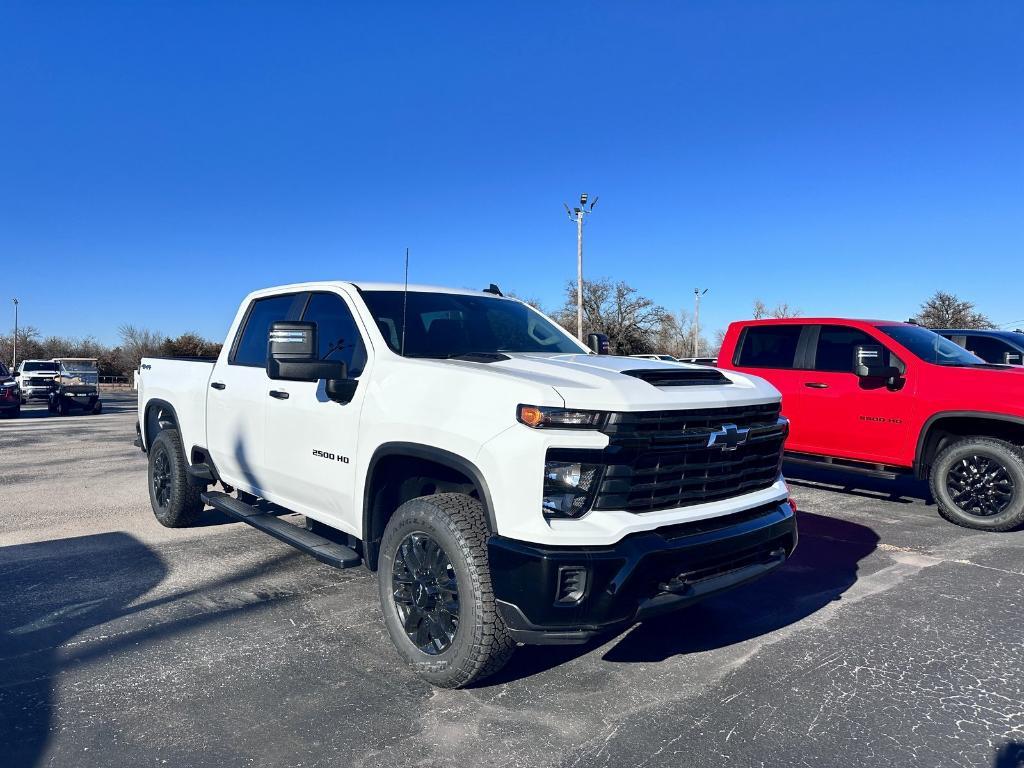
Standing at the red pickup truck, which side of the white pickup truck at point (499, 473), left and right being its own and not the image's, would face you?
left

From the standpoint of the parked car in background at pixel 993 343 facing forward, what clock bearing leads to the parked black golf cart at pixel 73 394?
the parked black golf cart at pixel 73 394 is roughly at 6 o'clock from the parked car in background at pixel 993 343.

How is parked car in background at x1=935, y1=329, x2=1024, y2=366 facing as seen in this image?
to the viewer's right

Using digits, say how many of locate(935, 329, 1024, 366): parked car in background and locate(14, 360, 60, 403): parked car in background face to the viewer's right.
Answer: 1

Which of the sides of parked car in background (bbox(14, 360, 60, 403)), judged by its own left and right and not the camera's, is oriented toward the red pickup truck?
front

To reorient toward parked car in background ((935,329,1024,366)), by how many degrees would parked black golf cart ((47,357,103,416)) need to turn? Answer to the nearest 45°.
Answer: approximately 45° to its left

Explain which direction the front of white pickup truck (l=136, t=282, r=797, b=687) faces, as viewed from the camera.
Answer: facing the viewer and to the right of the viewer

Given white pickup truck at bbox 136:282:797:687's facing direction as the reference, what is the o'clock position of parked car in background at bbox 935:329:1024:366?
The parked car in background is roughly at 9 o'clock from the white pickup truck.

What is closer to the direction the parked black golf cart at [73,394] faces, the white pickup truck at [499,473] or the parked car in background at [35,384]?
the white pickup truck

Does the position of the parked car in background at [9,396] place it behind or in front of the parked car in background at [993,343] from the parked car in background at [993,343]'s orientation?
behind

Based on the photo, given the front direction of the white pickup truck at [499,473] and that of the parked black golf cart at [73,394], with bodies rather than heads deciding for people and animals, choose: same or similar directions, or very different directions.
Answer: same or similar directions

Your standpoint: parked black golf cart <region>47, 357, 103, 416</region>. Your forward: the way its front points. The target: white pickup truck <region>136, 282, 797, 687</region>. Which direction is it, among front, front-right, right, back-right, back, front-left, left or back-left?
front

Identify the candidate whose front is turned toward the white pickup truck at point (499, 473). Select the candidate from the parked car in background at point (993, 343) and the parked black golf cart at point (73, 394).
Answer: the parked black golf cart at point (73, 394)

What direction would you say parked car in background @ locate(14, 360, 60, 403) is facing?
toward the camera

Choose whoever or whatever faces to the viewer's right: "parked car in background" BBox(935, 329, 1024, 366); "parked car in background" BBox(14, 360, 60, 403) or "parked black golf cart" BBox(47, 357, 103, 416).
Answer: "parked car in background" BBox(935, 329, 1024, 366)

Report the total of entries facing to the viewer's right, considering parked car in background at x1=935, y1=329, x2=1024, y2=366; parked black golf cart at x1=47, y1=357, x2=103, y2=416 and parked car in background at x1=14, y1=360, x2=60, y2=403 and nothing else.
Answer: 1

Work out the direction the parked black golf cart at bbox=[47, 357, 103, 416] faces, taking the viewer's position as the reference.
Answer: facing the viewer
